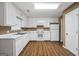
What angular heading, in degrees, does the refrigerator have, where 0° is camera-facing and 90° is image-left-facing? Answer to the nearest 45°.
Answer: approximately 0°

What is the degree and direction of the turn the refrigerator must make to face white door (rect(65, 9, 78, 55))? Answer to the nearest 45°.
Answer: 0° — it already faces it
